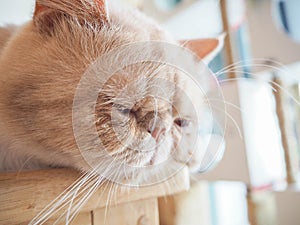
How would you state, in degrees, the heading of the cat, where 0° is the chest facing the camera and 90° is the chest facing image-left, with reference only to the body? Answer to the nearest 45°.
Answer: approximately 315°
